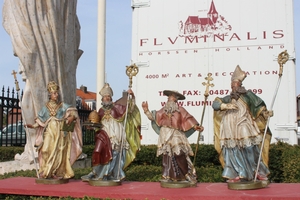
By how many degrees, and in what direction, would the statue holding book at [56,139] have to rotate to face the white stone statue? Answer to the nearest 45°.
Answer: approximately 180°

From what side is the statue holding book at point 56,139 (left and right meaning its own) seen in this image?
front
